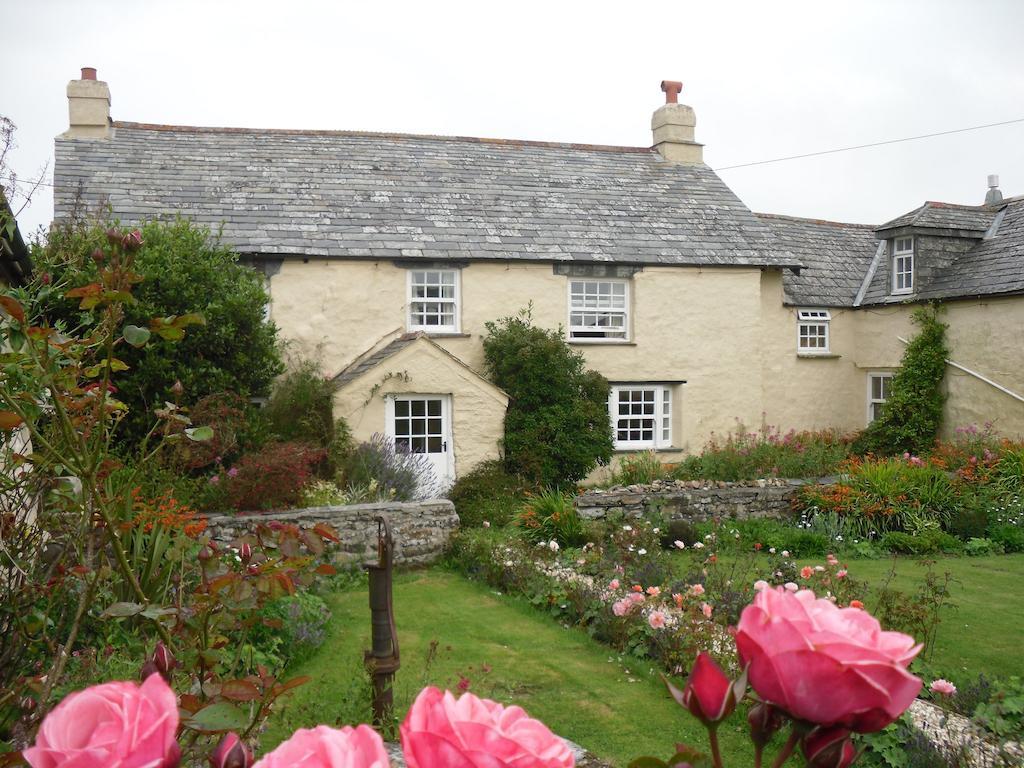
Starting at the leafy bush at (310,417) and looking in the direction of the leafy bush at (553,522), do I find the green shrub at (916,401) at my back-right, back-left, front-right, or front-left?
front-left

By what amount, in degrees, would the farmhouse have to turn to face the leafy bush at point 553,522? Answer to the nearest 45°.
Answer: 0° — it already faces it

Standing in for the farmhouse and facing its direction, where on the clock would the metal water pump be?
The metal water pump is roughly at 12 o'clock from the farmhouse.

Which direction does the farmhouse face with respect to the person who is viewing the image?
facing the viewer

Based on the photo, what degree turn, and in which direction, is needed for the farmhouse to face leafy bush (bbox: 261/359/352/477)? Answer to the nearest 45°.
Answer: approximately 45° to its right

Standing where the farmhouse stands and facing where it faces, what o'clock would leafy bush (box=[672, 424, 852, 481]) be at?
The leafy bush is roughly at 10 o'clock from the farmhouse.

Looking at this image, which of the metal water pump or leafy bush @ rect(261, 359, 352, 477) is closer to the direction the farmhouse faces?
the metal water pump

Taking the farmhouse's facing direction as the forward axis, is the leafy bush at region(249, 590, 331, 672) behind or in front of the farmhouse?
in front

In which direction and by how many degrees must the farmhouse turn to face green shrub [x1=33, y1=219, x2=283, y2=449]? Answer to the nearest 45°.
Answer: approximately 45° to its right

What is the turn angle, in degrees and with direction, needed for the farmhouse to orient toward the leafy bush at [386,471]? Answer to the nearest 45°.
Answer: approximately 45° to its right

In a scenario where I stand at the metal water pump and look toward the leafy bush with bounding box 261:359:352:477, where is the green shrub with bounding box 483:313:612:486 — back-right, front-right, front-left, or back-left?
front-right

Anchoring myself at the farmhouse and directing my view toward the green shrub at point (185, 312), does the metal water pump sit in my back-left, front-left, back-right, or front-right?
front-left

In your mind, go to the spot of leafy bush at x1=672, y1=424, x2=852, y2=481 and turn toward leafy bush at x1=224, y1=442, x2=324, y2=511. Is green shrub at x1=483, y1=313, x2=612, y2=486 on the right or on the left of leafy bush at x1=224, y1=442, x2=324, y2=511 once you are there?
right
